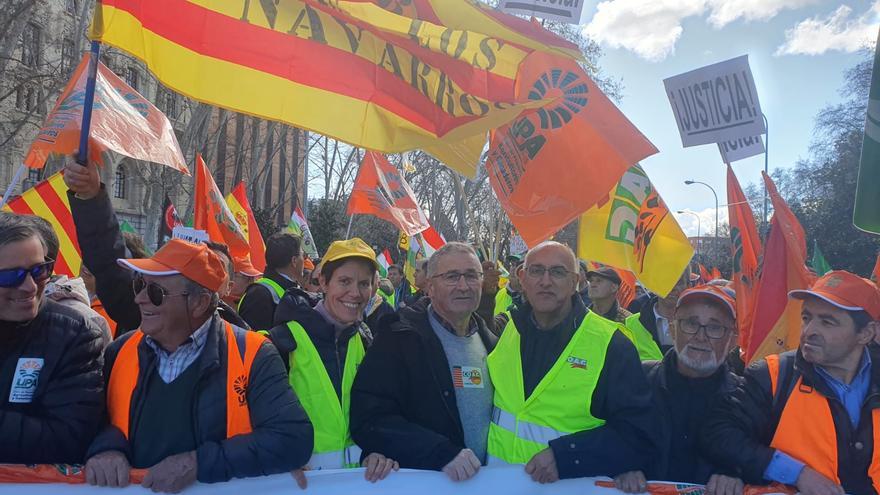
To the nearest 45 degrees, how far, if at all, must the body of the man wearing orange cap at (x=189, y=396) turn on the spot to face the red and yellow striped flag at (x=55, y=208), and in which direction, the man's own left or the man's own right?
approximately 135° to the man's own right

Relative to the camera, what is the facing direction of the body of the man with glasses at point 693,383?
toward the camera

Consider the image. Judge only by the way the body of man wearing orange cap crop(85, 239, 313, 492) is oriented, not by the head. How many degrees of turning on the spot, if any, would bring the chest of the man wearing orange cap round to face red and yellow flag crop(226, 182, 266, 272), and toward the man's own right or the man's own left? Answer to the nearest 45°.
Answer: approximately 135° to the man's own right

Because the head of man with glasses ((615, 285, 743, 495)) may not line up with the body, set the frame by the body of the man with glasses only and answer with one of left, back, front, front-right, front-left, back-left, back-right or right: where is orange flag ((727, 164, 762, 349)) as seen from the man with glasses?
back

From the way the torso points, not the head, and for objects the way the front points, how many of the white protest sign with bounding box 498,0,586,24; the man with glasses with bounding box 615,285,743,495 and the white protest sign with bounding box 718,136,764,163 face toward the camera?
3

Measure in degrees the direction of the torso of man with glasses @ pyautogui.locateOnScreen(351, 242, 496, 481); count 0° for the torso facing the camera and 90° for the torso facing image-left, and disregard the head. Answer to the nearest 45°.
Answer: approximately 315°

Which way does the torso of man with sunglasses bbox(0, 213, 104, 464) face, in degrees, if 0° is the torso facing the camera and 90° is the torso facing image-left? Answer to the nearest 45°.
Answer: approximately 45°

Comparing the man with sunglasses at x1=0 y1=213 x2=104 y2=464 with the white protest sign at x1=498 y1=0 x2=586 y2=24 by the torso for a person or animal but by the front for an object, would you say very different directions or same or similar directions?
same or similar directions

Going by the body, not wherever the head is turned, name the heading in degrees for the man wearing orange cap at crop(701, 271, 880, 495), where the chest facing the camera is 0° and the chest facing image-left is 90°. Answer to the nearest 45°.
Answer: approximately 0°

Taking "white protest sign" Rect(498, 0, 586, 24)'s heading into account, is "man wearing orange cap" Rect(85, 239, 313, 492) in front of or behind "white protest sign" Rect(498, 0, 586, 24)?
in front

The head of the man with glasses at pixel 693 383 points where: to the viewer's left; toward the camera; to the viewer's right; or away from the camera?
toward the camera

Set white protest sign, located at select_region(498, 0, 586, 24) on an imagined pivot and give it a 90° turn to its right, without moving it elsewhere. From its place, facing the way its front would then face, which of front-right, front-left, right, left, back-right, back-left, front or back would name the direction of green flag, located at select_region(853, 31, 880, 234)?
back-left

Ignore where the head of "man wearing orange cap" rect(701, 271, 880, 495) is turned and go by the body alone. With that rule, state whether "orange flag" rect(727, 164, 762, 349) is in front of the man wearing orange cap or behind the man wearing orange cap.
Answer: behind

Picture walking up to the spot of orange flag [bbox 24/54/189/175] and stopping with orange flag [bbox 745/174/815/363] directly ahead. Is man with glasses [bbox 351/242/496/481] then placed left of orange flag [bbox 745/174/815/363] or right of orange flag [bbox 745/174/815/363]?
right

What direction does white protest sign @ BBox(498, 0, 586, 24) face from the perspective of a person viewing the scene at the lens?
facing the viewer

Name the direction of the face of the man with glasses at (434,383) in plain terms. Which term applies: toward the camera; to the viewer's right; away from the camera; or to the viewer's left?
toward the camera

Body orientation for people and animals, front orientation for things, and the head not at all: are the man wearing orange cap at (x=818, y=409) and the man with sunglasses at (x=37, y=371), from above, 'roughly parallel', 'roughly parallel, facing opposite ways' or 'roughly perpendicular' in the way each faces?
roughly parallel
